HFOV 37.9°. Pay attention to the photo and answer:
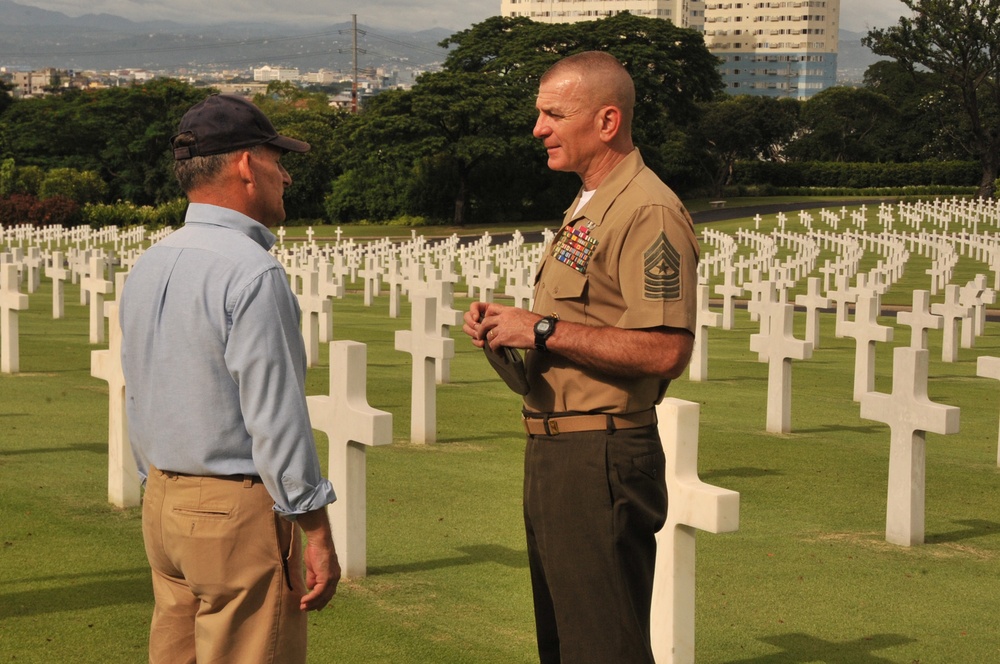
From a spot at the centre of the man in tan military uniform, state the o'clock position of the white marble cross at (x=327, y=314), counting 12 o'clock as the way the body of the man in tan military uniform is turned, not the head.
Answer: The white marble cross is roughly at 4 o'clock from the man in tan military uniform.

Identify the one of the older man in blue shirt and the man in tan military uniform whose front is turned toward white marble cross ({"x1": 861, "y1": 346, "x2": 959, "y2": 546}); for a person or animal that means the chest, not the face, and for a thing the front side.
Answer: the older man in blue shirt

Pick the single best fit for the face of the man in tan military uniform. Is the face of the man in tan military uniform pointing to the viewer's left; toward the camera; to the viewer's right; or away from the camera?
to the viewer's left

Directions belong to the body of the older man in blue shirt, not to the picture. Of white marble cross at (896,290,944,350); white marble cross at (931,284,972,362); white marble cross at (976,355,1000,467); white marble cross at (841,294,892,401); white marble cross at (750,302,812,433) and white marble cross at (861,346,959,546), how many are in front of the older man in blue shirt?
6

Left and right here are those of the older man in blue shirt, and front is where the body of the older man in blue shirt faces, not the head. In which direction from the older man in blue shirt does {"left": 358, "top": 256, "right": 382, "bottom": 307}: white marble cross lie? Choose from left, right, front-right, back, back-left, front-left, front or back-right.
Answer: front-left

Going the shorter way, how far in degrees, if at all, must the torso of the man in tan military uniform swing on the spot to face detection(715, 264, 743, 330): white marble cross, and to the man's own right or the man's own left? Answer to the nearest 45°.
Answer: approximately 135° to the man's own right

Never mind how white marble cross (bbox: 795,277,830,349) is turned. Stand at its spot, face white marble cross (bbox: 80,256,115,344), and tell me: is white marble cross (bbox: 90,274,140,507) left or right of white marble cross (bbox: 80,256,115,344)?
left

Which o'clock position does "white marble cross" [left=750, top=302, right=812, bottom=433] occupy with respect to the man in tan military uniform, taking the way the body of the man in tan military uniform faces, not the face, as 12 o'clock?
The white marble cross is roughly at 5 o'clock from the man in tan military uniform.

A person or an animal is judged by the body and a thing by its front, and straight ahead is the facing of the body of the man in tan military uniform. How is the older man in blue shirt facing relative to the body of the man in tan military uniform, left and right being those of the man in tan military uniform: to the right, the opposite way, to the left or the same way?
the opposite way

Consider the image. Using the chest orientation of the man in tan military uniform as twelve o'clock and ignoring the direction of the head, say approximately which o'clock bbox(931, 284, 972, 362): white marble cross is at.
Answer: The white marble cross is roughly at 5 o'clock from the man in tan military uniform.

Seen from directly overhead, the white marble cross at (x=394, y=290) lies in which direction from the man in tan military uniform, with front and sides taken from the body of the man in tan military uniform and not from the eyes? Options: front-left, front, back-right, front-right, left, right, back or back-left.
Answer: back-right

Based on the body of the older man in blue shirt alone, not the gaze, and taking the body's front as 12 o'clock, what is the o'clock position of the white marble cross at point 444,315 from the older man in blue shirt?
The white marble cross is roughly at 11 o'clock from the older man in blue shirt.

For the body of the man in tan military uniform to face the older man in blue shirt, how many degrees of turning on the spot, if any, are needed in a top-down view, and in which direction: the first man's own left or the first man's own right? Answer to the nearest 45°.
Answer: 0° — they already face them

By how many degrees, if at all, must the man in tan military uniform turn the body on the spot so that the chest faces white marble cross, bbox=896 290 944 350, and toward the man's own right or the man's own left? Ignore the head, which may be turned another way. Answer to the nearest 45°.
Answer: approximately 135° to the man's own right

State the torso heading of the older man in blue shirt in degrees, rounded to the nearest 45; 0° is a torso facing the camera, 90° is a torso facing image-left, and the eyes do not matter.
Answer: approximately 225°

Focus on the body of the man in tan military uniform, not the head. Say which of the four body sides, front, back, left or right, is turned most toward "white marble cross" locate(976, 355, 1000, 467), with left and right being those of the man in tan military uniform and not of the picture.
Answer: back
